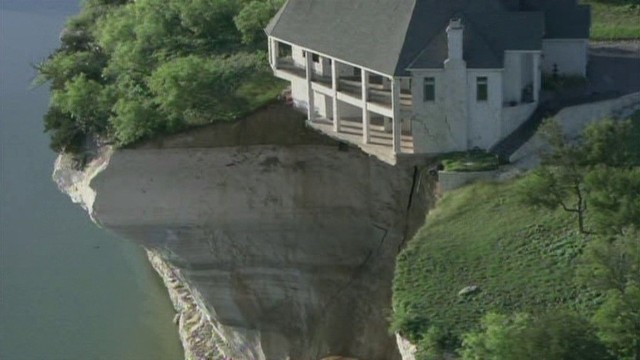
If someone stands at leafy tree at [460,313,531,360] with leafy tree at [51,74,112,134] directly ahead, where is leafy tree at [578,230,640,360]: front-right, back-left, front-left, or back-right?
back-right

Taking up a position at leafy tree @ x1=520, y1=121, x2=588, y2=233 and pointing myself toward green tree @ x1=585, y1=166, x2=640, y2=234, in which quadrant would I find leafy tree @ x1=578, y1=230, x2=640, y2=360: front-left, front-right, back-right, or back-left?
front-right
